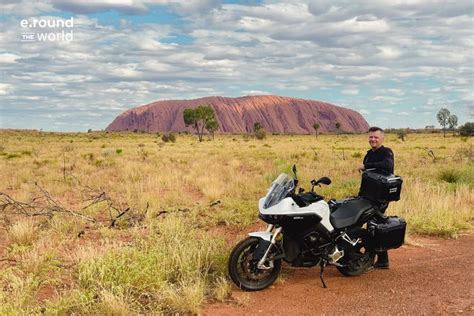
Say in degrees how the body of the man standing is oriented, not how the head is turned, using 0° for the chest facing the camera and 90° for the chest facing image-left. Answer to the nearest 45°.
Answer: approximately 45°

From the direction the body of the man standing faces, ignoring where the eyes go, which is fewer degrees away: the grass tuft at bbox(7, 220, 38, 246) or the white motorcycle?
the white motorcycle

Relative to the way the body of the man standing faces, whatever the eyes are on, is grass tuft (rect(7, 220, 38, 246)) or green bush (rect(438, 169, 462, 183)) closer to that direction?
the grass tuft

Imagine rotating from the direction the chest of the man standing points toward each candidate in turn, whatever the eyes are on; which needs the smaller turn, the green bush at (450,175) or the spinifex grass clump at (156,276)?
the spinifex grass clump

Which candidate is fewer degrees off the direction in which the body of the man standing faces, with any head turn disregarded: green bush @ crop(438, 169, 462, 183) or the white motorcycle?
the white motorcycle

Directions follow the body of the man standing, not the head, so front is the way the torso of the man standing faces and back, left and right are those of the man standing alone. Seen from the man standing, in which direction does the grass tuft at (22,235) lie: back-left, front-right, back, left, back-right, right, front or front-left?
front-right

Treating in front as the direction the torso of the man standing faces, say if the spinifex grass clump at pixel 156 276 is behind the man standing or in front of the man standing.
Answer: in front

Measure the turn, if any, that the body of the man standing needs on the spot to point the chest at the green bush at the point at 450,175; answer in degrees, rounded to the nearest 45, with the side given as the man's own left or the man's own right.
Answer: approximately 135° to the man's own right
